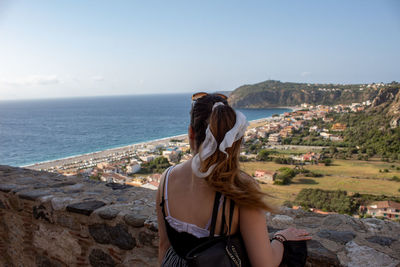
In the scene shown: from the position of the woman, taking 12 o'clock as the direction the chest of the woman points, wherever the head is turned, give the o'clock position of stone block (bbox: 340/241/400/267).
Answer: The stone block is roughly at 2 o'clock from the woman.

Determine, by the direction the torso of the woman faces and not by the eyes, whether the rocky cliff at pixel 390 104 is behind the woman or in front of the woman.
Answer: in front

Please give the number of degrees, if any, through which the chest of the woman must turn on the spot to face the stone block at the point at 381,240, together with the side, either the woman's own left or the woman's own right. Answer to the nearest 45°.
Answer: approximately 45° to the woman's own right

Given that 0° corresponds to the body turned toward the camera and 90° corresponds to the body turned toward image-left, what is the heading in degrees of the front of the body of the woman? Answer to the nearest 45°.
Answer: approximately 180°

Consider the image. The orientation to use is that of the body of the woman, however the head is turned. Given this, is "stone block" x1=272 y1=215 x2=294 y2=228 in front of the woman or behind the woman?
in front

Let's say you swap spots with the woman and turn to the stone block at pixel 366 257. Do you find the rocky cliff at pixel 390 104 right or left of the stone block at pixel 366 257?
left

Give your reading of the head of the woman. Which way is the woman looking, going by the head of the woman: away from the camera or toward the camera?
away from the camera

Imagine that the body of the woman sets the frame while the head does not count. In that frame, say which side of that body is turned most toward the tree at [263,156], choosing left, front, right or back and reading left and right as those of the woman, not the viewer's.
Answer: front
